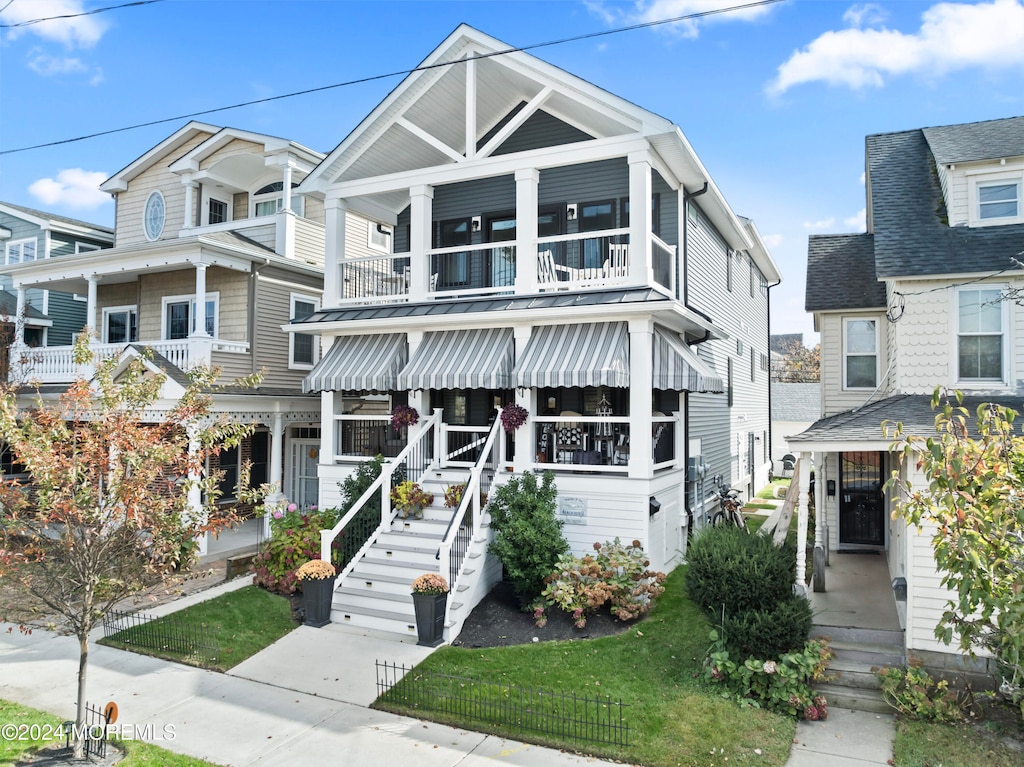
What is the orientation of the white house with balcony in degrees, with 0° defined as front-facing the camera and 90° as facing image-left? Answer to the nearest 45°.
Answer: approximately 45°

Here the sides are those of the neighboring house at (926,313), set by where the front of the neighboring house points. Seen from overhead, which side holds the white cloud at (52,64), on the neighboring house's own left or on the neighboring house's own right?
on the neighboring house's own right

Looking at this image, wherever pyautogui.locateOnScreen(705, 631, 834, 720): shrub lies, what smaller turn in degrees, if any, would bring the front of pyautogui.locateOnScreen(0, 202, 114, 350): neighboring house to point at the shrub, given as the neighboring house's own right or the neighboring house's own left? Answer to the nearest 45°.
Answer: approximately 45° to the neighboring house's own left

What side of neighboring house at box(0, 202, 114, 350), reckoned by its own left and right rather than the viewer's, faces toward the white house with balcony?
left

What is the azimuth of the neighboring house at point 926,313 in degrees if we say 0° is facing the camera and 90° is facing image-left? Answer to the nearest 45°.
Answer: approximately 0°

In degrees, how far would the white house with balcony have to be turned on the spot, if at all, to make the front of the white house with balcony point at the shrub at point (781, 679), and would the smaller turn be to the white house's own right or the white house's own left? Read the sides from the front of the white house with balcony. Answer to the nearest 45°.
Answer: approximately 90° to the white house's own left

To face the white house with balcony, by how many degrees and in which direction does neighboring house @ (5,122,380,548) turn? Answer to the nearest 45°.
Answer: approximately 90° to its left
